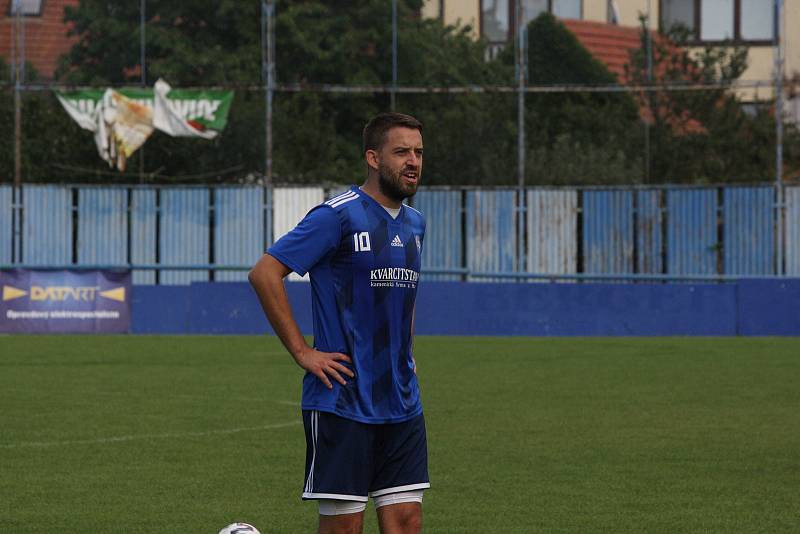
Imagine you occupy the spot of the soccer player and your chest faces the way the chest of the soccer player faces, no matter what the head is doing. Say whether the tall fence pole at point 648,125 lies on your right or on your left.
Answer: on your left

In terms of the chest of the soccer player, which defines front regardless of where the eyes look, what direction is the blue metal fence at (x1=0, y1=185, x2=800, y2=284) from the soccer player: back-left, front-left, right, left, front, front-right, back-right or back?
back-left

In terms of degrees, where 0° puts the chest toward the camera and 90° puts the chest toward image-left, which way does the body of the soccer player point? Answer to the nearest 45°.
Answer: approximately 315°
